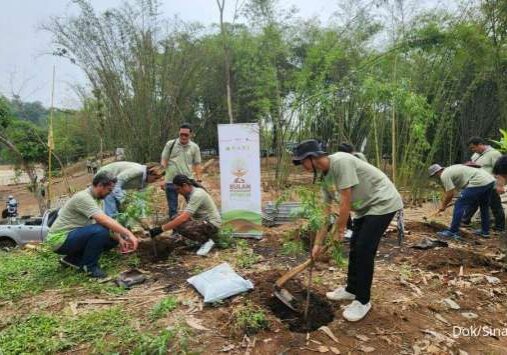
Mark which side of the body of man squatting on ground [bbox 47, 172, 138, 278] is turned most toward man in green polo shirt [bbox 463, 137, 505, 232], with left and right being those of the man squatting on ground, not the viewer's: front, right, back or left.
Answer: front

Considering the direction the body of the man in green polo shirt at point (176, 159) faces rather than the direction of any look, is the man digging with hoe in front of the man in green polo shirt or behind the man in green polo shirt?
in front

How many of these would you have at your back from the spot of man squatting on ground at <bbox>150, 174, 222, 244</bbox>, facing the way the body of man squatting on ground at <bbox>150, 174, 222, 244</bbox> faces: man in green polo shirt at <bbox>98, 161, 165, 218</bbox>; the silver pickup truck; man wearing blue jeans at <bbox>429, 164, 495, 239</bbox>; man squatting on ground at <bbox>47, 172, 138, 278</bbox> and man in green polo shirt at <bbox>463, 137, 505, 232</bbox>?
2

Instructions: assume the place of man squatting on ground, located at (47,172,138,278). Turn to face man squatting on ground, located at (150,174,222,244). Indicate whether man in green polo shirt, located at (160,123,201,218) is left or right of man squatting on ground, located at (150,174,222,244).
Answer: left

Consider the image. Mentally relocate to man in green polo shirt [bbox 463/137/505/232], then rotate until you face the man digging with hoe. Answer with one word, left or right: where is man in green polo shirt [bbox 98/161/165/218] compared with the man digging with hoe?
right

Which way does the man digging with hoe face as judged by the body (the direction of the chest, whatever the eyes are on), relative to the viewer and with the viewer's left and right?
facing to the left of the viewer

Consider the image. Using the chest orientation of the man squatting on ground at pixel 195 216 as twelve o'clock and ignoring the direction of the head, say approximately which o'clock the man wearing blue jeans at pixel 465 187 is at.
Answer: The man wearing blue jeans is roughly at 6 o'clock from the man squatting on ground.

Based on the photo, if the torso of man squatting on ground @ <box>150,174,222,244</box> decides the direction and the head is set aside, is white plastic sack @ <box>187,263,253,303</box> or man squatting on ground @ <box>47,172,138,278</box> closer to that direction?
the man squatting on ground

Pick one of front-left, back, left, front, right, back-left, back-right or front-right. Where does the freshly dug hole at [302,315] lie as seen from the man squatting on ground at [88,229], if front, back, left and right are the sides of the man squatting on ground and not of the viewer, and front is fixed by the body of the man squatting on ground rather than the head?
front-right

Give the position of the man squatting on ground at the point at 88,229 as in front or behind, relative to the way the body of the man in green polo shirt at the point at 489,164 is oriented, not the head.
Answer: in front

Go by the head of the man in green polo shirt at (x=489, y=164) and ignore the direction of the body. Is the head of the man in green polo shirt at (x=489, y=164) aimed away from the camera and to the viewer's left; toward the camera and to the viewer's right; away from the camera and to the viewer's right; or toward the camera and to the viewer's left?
toward the camera and to the viewer's left

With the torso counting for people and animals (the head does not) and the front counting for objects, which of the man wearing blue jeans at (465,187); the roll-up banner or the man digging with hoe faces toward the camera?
the roll-up banner

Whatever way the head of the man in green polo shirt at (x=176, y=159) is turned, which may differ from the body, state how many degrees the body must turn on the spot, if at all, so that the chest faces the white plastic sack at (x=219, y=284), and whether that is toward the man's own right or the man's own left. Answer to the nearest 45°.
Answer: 0° — they already face it

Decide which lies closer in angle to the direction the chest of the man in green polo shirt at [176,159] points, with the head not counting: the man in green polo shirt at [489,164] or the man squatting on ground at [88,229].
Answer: the man squatting on ground

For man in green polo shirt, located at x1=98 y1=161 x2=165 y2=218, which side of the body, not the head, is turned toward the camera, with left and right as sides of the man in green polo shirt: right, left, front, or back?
right

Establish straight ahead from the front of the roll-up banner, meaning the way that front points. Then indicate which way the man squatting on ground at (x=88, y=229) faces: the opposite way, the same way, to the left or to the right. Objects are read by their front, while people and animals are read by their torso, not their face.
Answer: to the left
